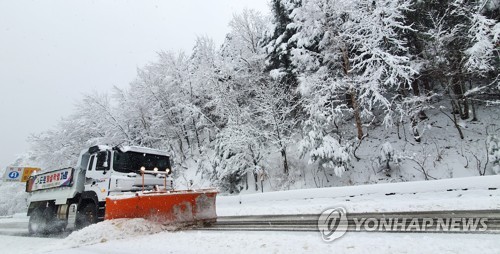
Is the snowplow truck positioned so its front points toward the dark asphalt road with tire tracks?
yes

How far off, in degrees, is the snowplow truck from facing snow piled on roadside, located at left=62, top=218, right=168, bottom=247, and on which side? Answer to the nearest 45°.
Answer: approximately 45° to its right

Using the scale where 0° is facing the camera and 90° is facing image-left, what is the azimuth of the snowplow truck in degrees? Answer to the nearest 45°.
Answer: approximately 315°

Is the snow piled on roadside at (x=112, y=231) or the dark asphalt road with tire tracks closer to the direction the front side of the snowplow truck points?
the dark asphalt road with tire tracks
